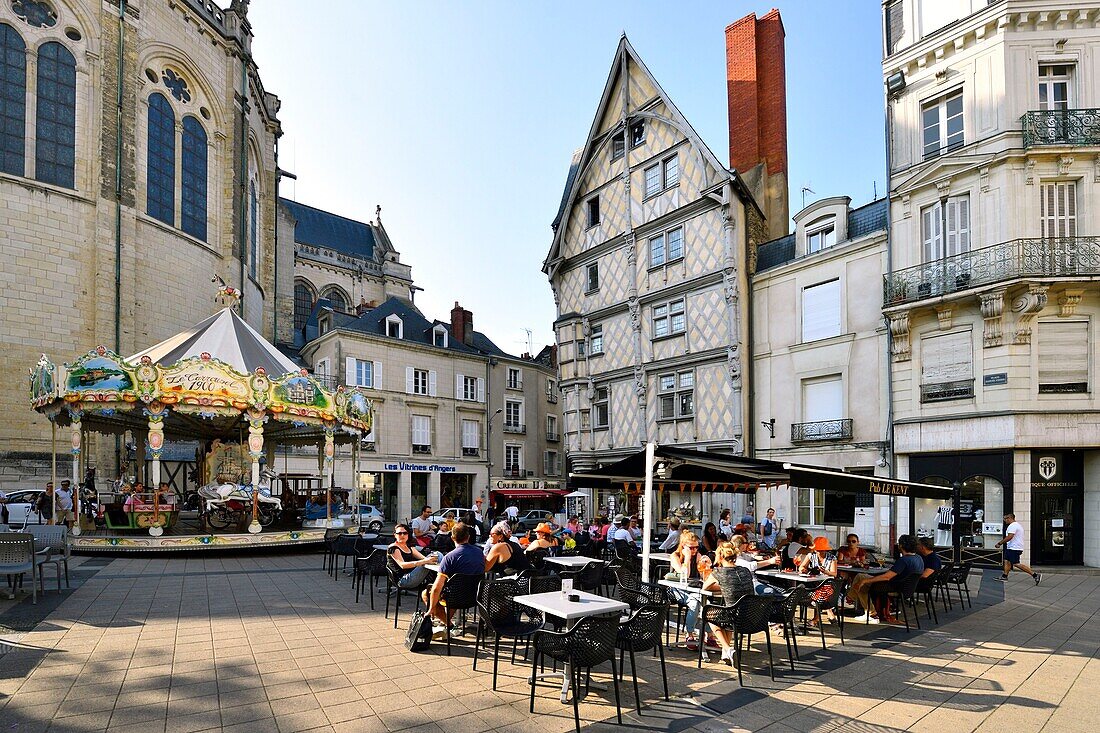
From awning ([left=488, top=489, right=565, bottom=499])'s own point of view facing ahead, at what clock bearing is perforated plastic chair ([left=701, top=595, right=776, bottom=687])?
The perforated plastic chair is roughly at 12 o'clock from the awning.

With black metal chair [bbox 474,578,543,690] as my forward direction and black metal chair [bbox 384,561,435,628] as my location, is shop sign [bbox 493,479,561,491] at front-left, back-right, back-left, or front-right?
back-left

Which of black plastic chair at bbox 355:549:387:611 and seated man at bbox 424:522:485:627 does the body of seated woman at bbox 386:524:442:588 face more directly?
the seated man

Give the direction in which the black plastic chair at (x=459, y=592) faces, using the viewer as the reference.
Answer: facing away from the viewer and to the left of the viewer

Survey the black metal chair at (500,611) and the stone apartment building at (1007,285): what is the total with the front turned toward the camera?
1

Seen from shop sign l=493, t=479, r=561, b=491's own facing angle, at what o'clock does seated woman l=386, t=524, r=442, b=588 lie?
The seated woman is roughly at 12 o'clock from the shop sign.
